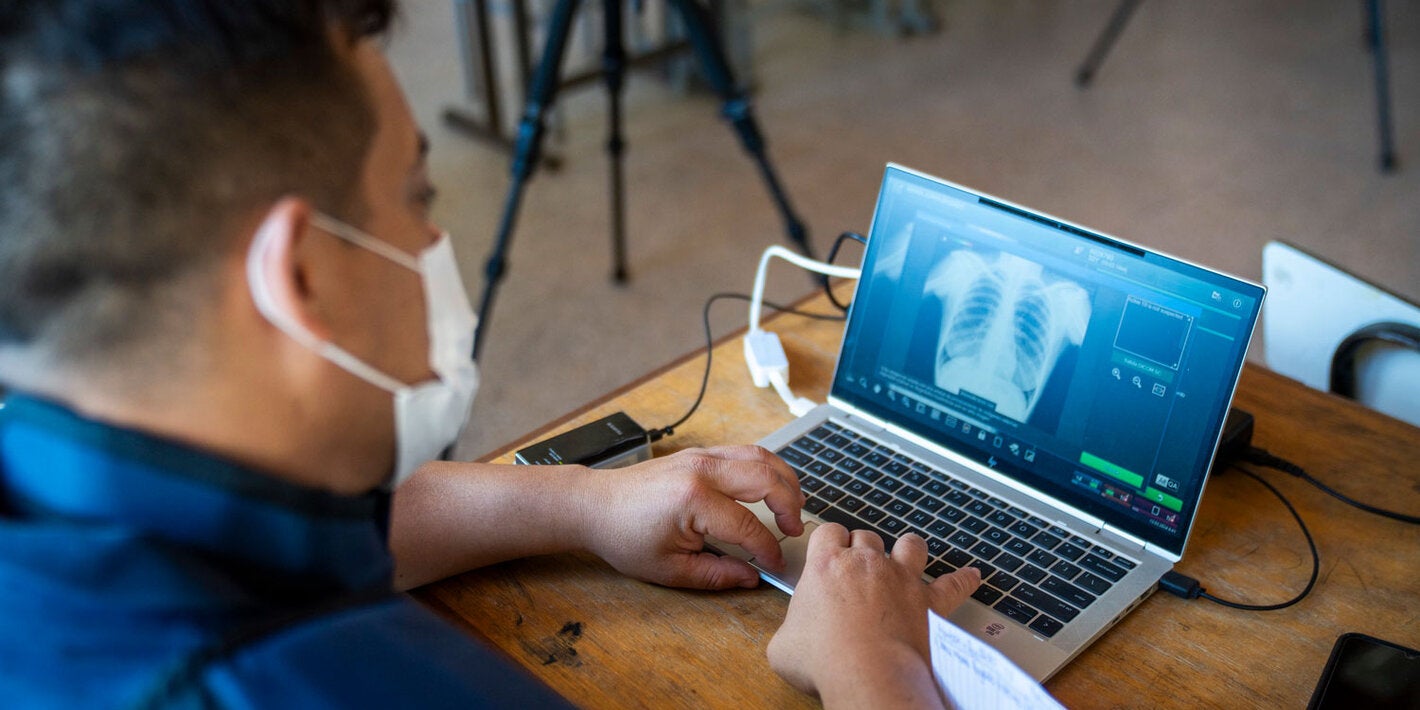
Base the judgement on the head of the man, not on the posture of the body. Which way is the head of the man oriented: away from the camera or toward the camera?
away from the camera

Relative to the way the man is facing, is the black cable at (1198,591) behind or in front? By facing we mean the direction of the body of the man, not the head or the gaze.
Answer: in front

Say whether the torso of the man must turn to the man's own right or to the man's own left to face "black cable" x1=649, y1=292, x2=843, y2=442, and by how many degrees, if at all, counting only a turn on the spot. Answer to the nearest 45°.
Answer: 0° — they already face it

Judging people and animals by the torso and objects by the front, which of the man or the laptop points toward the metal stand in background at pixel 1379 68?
the man

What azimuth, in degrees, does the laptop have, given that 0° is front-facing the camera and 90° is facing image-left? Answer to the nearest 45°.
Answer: approximately 45°

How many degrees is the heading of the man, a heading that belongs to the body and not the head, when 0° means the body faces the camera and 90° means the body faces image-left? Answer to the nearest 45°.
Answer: approximately 225°

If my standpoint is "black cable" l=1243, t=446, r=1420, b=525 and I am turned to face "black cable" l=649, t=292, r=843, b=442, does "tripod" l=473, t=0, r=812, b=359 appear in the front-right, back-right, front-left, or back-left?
front-right

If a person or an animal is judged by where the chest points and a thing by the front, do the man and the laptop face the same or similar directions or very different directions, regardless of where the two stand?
very different directions

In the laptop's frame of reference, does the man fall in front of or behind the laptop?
in front
